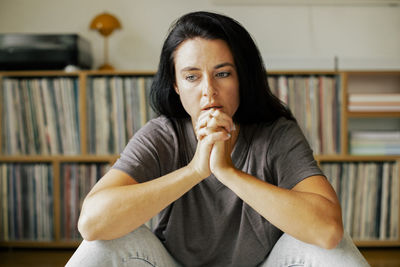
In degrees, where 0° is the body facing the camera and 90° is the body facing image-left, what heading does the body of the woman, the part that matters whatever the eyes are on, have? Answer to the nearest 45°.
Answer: approximately 0°

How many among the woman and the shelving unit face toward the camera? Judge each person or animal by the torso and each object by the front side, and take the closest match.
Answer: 2

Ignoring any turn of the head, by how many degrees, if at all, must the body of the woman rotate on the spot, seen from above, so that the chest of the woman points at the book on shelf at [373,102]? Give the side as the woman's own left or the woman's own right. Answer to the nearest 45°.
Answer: approximately 135° to the woman's own left

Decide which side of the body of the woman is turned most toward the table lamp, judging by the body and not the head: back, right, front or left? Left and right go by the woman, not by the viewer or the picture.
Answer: back
